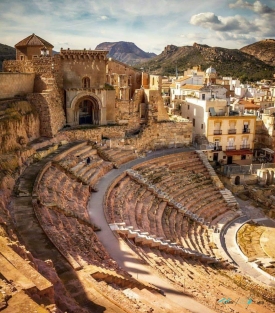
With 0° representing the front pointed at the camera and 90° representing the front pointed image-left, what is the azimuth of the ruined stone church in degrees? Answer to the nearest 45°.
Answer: approximately 0°

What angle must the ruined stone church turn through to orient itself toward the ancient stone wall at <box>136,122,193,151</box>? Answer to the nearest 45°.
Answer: approximately 90° to its left

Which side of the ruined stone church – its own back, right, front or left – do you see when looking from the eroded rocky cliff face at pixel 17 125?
front

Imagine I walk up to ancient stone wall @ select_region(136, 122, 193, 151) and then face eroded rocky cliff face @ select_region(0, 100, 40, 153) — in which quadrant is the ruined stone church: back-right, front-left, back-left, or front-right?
front-right

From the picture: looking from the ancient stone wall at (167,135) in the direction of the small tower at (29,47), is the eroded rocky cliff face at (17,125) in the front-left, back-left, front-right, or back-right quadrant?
front-left
